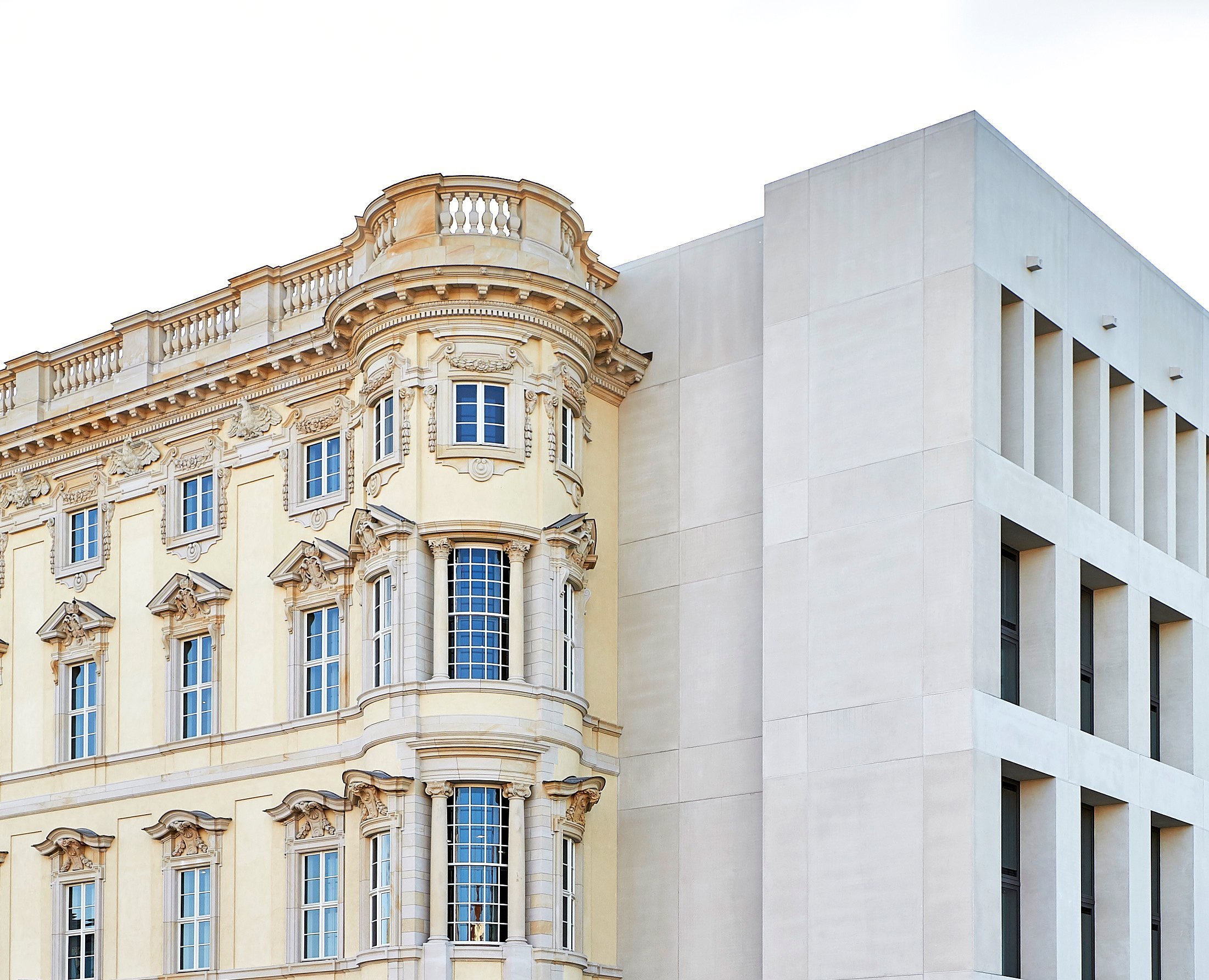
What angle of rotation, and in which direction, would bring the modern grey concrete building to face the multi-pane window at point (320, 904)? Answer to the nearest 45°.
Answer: approximately 135° to its right

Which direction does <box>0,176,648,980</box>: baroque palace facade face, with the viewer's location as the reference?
facing the viewer and to the left of the viewer

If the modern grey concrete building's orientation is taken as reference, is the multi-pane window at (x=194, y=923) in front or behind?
behind

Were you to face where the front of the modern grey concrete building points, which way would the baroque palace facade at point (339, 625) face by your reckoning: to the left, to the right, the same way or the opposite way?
to the right

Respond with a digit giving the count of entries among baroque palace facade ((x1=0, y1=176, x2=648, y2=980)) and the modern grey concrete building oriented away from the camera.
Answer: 0

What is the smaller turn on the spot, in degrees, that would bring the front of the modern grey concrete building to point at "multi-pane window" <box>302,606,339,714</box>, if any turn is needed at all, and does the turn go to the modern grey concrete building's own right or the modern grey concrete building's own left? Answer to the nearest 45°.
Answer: approximately 135° to the modern grey concrete building's own right

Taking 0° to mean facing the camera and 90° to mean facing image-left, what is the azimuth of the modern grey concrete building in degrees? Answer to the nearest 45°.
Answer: approximately 315°
